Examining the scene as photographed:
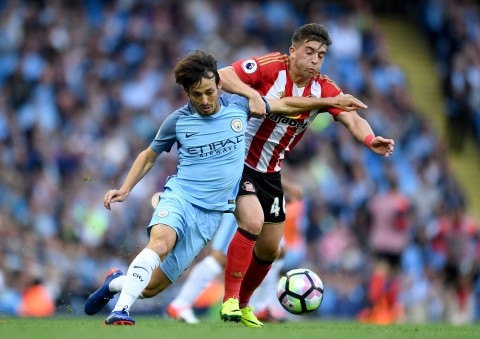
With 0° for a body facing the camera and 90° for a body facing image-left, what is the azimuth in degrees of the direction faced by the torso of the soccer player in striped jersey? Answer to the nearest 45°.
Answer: approximately 315°

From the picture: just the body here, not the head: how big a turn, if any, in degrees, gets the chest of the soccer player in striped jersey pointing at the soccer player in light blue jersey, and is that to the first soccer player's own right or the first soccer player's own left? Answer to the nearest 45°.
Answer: approximately 90° to the first soccer player's own right
